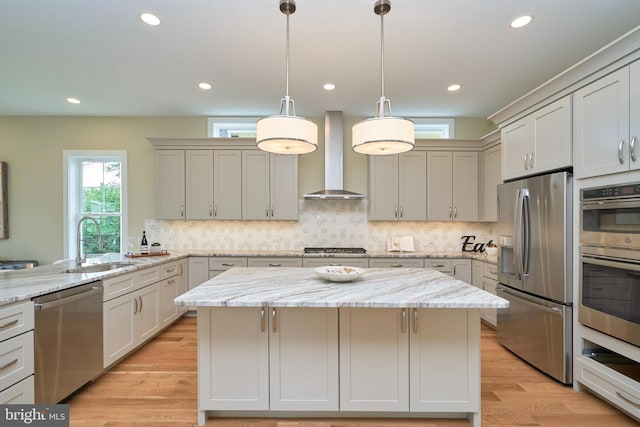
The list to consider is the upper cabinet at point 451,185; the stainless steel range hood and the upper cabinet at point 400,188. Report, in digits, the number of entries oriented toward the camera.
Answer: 3

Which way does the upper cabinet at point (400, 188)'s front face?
toward the camera

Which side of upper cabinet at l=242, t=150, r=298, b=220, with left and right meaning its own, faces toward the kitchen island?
front

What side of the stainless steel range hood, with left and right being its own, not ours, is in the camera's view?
front

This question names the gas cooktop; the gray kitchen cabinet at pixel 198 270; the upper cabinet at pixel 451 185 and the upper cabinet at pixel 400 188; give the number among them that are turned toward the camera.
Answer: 4

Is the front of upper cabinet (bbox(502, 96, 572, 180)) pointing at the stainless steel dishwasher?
yes

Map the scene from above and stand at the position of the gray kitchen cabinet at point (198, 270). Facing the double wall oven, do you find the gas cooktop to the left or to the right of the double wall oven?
left

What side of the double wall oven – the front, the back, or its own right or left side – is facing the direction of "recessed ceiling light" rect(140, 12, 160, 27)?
front

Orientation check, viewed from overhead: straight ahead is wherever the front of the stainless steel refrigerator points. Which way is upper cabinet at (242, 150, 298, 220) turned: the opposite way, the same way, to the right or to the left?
to the left

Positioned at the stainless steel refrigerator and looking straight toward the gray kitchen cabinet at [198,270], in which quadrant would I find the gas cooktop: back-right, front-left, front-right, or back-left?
front-right

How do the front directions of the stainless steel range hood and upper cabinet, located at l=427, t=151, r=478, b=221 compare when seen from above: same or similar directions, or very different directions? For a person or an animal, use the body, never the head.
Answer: same or similar directions

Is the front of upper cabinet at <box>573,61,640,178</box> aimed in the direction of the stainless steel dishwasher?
yes

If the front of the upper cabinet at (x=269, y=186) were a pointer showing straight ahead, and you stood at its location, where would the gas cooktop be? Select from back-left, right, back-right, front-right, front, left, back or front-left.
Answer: left

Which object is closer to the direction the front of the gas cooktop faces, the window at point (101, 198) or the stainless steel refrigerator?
the stainless steel refrigerator

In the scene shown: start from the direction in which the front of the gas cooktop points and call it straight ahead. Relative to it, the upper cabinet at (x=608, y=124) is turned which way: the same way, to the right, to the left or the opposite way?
to the right

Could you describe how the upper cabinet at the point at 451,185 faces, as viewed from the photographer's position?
facing the viewer
